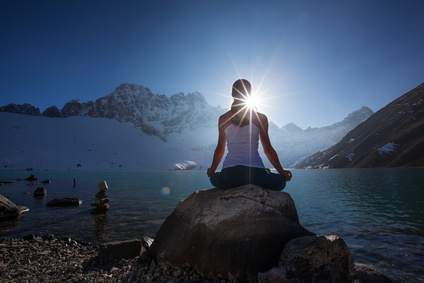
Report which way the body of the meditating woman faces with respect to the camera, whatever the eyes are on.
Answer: away from the camera

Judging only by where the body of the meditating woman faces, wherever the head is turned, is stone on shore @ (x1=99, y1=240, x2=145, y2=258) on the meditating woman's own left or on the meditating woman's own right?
on the meditating woman's own left

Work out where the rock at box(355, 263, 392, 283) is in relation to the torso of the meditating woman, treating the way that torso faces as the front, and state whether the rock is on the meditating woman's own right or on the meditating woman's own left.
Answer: on the meditating woman's own right

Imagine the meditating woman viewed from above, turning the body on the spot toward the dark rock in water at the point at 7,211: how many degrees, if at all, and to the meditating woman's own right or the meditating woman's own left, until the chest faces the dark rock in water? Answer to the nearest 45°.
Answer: approximately 45° to the meditating woman's own left

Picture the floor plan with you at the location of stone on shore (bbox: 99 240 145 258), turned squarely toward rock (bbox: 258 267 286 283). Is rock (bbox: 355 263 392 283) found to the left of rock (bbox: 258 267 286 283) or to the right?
left
